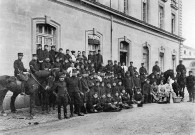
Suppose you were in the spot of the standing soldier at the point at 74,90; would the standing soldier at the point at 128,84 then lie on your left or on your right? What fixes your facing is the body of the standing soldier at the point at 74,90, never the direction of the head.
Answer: on your left

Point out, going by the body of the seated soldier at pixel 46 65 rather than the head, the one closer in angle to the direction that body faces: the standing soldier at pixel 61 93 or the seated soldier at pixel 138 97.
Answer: the standing soldier

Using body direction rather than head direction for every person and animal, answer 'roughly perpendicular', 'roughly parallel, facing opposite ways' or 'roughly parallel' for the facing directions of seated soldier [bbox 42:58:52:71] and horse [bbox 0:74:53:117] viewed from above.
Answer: roughly perpendicular
